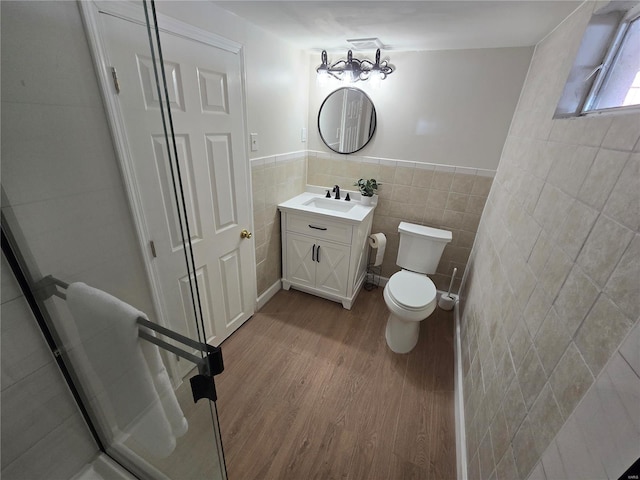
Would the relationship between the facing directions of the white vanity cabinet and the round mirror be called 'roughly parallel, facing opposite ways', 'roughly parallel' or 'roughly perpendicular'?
roughly parallel

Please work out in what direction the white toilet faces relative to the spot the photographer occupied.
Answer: facing the viewer

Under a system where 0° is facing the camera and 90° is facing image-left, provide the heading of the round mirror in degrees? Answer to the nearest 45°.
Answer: approximately 45°

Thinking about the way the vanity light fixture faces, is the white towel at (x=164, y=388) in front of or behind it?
in front

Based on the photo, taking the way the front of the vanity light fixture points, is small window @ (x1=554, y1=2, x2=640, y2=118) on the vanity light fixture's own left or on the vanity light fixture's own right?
on the vanity light fixture's own left

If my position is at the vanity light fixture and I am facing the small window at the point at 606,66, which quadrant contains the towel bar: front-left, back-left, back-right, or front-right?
front-right

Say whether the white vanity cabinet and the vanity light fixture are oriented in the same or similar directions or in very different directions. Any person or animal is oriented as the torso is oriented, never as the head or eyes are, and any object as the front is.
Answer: same or similar directions

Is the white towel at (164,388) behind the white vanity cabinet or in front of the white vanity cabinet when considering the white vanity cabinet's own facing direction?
in front

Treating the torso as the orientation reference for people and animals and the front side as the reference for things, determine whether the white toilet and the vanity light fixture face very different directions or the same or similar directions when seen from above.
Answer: same or similar directions

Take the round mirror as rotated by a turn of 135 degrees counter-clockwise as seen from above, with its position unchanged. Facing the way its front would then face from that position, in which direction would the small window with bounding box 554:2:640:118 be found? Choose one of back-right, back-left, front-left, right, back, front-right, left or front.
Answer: front-right

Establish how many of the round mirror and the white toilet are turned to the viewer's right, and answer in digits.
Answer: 0

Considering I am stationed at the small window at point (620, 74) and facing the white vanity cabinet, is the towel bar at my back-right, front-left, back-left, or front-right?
front-left

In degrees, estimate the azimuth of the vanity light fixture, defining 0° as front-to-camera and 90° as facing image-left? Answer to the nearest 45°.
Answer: approximately 45°
